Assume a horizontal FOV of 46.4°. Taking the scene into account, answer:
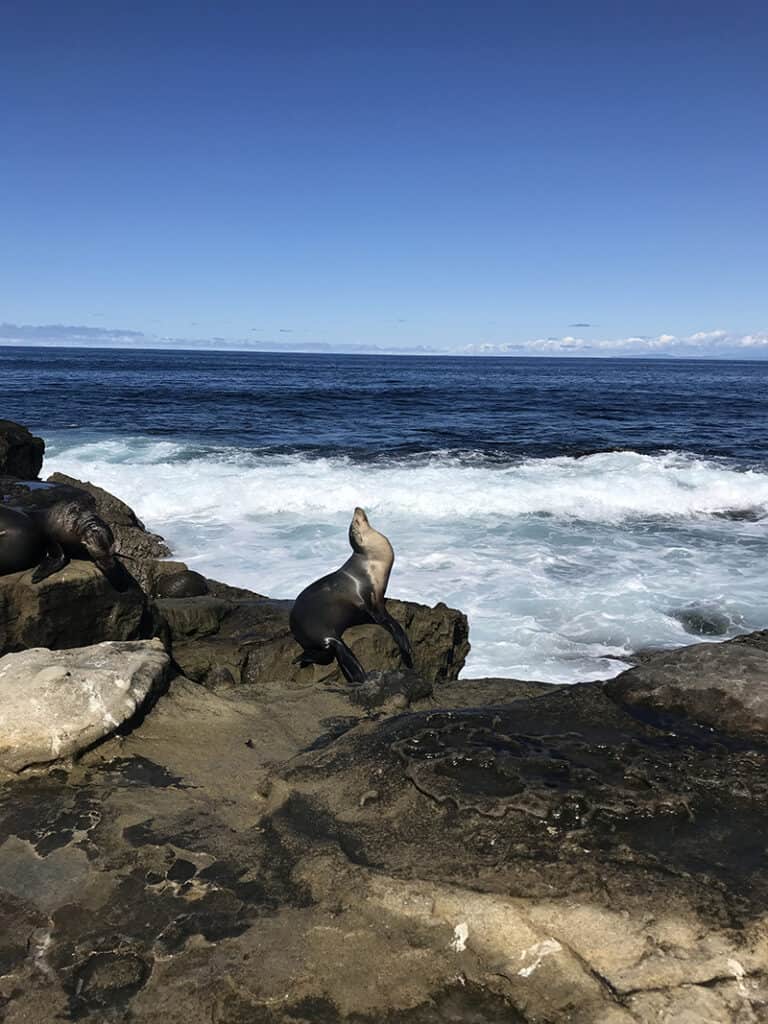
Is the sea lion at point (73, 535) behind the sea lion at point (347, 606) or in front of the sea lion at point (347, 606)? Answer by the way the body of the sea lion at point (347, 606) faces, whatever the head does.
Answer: behind

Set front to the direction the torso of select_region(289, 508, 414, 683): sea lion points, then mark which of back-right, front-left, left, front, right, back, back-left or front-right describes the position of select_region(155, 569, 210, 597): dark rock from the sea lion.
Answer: back-left

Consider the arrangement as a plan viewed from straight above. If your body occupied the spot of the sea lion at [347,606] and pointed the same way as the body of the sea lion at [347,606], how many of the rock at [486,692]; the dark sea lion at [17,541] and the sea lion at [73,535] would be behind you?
2

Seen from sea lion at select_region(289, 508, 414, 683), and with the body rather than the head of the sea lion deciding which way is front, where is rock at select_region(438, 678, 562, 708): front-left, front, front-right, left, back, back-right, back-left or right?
front-right

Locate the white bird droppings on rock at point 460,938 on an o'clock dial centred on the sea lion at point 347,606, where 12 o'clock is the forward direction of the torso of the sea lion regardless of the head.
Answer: The white bird droppings on rock is roughly at 3 o'clock from the sea lion.

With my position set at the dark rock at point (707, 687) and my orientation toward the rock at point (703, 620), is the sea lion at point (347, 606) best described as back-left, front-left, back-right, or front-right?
front-left

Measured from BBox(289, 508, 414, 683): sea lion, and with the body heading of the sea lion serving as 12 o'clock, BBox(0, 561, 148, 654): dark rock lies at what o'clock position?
The dark rock is roughly at 6 o'clock from the sea lion.

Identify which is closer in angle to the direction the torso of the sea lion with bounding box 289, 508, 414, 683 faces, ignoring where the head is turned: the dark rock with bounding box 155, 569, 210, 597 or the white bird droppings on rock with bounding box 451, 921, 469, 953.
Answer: the white bird droppings on rock

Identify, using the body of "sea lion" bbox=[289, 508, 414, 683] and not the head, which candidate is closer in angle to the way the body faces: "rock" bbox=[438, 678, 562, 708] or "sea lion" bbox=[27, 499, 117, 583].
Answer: the rock

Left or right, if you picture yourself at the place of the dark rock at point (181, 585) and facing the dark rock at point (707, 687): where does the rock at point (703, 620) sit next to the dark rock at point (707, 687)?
left

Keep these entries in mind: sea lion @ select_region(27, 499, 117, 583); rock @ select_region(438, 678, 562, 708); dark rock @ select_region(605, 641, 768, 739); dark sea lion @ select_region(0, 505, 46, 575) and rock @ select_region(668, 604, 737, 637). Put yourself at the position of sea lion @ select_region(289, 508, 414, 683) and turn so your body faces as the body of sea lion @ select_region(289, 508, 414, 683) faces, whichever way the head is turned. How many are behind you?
2

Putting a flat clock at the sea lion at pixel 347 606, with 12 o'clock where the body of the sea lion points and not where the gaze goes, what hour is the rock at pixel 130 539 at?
The rock is roughly at 8 o'clock from the sea lion.

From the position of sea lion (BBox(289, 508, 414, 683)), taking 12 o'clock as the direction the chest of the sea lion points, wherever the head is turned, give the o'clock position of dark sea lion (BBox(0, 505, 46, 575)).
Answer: The dark sea lion is roughly at 6 o'clock from the sea lion.

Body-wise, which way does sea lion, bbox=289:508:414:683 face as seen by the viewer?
to the viewer's right
